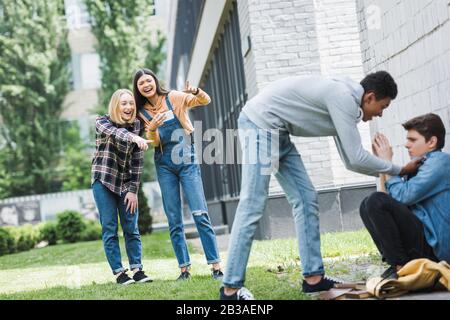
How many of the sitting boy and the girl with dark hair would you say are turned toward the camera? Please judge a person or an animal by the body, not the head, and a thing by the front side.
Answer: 1

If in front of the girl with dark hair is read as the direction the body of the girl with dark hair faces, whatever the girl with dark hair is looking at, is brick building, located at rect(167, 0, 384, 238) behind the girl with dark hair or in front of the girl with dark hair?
behind

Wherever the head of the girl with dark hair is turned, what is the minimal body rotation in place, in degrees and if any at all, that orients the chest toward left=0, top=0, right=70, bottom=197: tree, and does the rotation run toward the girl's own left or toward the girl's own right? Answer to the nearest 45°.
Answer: approximately 180°

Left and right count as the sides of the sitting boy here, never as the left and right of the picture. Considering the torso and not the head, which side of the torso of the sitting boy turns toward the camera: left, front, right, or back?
left

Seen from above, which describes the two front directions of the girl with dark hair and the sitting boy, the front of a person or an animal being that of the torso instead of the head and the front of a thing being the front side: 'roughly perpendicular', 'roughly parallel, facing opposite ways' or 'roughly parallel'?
roughly perpendicular

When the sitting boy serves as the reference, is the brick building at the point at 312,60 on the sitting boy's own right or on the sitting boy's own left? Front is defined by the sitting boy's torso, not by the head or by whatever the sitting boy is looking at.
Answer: on the sitting boy's own right

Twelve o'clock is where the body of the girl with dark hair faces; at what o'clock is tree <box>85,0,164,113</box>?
The tree is roughly at 6 o'clock from the girl with dark hair.

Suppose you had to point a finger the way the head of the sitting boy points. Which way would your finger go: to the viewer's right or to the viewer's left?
to the viewer's left

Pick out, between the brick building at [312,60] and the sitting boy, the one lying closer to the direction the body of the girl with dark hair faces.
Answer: the sitting boy

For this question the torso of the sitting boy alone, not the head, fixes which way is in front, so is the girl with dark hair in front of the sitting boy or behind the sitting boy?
in front

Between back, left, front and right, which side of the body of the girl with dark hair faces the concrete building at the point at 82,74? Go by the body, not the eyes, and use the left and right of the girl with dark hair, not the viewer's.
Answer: back

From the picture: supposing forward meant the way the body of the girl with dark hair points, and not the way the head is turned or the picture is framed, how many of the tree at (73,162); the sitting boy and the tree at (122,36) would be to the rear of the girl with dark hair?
2

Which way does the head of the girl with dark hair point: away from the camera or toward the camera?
toward the camera

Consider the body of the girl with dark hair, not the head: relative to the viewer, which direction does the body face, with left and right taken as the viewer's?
facing the viewer

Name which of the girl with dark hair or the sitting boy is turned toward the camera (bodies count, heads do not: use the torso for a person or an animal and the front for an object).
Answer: the girl with dark hair
